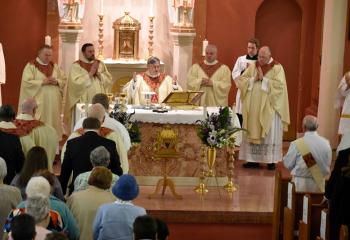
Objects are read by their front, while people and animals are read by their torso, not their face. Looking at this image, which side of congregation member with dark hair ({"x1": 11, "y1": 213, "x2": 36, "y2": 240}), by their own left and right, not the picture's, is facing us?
back

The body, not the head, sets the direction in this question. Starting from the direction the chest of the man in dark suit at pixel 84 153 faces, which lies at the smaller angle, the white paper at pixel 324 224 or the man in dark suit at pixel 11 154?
the man in dark suit

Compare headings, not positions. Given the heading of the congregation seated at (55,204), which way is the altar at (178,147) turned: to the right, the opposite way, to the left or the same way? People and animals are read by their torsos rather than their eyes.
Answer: the opposite way

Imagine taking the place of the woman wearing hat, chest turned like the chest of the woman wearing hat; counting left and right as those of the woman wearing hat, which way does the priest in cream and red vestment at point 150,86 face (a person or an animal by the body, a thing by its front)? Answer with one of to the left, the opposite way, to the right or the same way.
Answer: the opposite way

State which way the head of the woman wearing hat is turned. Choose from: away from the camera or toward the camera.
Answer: away from the camera

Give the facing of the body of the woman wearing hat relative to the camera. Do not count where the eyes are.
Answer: away from the camera

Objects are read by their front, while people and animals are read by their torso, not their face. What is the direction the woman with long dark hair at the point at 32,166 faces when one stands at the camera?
facing away from the viewer

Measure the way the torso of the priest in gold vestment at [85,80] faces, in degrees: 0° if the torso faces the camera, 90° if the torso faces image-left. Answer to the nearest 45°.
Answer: approximately 315°

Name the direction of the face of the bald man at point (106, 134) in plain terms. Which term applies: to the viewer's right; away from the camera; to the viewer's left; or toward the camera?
away from the camera

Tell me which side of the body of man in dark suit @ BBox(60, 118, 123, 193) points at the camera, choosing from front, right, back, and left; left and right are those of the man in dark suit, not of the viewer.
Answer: back

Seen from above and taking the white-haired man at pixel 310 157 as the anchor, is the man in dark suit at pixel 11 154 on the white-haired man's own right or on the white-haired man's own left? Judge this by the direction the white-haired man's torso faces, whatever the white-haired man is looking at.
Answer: on the white-haired man's own left

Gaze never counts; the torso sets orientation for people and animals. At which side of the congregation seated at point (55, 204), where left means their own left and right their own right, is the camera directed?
back

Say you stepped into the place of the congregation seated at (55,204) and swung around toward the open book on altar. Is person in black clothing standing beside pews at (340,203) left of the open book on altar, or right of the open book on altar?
right
